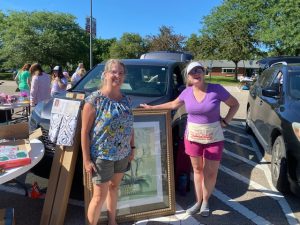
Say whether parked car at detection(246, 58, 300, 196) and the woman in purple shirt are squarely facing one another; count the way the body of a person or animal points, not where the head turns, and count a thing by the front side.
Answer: no

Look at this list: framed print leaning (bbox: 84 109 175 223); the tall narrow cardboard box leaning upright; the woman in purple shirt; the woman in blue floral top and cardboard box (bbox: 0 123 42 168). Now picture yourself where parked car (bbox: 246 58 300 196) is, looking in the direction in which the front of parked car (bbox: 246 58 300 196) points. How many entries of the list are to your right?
5

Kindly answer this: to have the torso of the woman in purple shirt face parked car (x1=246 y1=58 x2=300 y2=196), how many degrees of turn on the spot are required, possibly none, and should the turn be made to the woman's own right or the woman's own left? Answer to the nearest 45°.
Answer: approximately 135° to the woman's own left

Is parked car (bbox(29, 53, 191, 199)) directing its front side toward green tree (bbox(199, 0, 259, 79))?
no

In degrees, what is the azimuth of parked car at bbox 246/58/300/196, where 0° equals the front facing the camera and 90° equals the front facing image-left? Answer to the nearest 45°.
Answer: approximately 315°

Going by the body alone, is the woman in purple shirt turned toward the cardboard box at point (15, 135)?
no

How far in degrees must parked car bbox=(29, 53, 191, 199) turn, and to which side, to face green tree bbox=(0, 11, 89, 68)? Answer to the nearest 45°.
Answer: approximately 135° to its right

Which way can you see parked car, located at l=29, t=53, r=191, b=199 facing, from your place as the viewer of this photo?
facing the viewer and to the left of the viewer

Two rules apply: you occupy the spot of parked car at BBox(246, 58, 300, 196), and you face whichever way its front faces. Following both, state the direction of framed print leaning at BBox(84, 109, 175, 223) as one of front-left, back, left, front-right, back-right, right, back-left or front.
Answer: right

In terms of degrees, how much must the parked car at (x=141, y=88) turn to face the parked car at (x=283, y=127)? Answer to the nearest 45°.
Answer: approximately 90° to its left

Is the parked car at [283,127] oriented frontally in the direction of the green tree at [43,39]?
no

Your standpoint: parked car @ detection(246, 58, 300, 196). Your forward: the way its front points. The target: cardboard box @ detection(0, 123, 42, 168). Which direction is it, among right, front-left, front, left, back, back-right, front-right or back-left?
right

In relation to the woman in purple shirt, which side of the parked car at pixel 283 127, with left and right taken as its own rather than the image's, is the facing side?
right

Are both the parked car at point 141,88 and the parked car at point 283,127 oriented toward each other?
no

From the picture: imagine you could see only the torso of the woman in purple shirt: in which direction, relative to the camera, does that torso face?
toward the camera

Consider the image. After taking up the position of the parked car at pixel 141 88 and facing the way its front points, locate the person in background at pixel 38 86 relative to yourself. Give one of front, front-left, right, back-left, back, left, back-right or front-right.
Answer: right

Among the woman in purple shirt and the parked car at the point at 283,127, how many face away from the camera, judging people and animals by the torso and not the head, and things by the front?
0

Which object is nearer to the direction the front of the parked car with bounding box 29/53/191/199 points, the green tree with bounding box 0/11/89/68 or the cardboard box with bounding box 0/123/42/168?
the cardboard box
